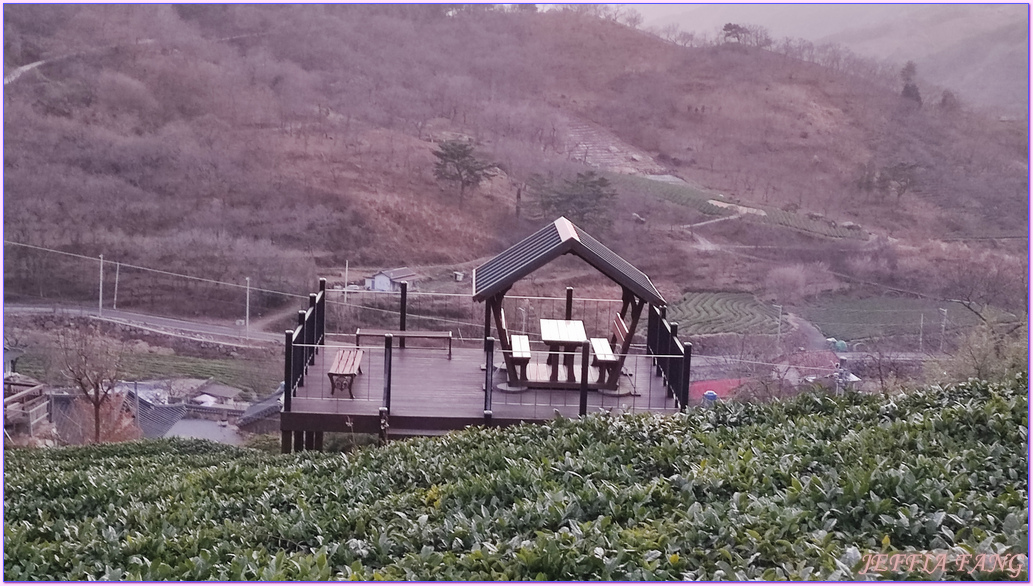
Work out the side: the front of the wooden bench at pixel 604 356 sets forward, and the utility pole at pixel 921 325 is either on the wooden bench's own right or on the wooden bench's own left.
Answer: on the wooden bench's own right

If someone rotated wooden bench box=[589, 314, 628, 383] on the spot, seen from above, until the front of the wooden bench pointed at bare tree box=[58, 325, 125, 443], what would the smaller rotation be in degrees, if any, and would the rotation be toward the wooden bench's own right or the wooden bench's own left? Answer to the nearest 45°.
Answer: approximately 45° to the wooden bench's own right

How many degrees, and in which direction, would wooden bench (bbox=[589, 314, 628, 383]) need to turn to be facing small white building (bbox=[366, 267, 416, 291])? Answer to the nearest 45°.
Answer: approximately 90° to its right

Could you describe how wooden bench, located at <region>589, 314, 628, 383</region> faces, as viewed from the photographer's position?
facing to the left of the viewer

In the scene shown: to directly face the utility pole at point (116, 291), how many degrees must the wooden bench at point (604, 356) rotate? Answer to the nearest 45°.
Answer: approximately 45° to its right

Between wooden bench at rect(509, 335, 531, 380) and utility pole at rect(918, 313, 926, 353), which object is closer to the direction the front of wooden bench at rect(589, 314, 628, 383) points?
the wooden bench at rect(509, 335, 531, 380)

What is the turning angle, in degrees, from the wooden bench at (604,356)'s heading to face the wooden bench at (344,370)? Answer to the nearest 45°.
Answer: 0° — it already faces it

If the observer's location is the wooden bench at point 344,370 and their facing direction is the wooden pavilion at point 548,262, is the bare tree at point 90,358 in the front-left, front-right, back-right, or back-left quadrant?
back-left
